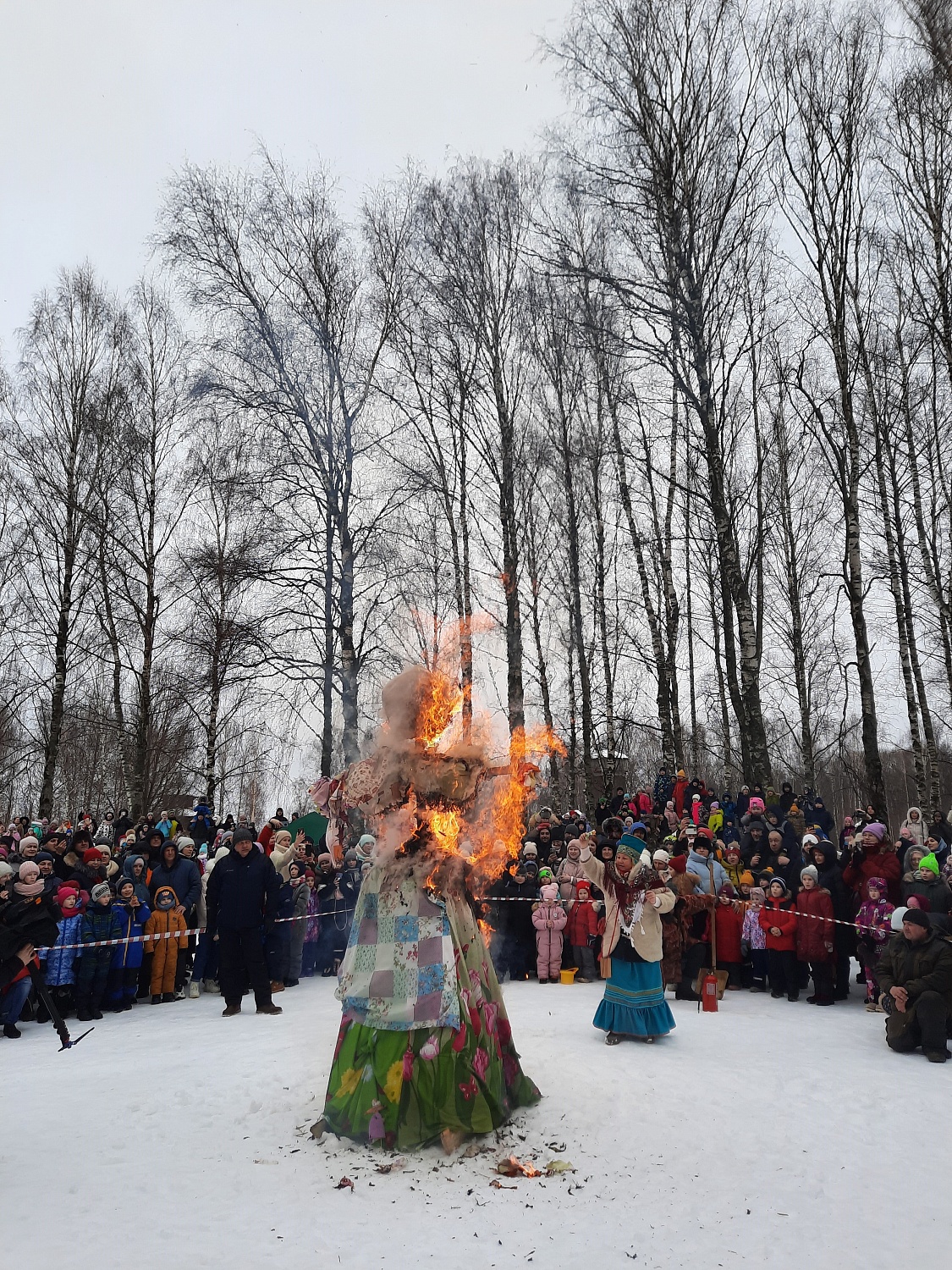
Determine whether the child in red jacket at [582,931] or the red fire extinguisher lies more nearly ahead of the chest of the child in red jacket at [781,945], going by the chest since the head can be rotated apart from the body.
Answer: the red fire extinguisher

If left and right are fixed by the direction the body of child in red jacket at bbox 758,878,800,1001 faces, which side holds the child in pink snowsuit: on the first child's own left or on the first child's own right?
on the first child's own right

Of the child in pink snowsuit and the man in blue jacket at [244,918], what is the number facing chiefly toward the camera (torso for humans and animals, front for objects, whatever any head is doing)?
2

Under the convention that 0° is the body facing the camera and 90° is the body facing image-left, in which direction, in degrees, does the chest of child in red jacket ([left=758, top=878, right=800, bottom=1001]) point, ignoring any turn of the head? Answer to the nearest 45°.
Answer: approximately 45°
